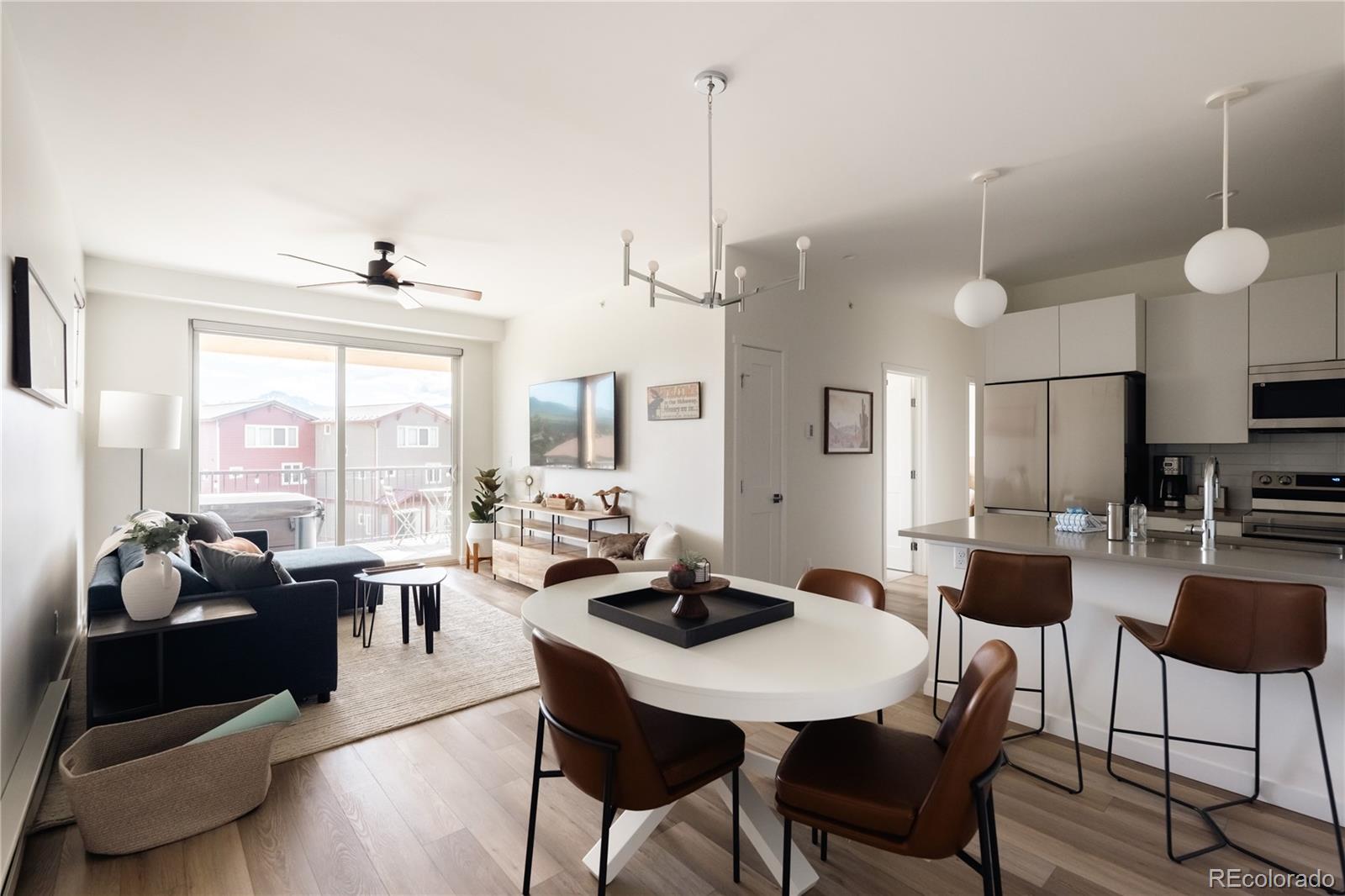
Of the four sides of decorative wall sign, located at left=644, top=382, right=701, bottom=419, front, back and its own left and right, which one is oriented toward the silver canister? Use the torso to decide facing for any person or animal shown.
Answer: left

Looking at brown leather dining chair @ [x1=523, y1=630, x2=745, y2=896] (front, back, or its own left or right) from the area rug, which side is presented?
left

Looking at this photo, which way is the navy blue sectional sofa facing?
to the viewer's right

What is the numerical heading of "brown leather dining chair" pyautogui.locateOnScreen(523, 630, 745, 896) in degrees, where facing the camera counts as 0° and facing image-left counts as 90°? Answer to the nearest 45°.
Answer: approximately 225°

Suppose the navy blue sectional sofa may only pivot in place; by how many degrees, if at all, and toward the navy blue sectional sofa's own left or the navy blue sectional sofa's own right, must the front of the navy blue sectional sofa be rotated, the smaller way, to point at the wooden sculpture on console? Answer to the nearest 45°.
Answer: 0° — it already faces it

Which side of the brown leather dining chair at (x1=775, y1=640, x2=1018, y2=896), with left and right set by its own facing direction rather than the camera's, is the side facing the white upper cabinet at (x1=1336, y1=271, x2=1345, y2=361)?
right

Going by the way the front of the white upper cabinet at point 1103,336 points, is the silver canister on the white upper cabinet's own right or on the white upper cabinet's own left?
on the white upper cabinet's own left

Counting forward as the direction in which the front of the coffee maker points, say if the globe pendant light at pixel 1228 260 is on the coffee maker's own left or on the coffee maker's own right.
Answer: on the coffee maker's own left

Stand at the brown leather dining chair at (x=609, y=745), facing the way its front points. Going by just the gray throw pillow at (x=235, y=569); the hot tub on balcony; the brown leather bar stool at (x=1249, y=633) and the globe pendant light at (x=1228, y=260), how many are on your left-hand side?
2

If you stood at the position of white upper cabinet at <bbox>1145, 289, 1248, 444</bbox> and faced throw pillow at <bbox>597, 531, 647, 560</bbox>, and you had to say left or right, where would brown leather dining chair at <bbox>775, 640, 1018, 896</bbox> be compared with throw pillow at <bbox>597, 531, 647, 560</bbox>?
left

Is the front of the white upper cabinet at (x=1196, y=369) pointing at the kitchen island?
yes
